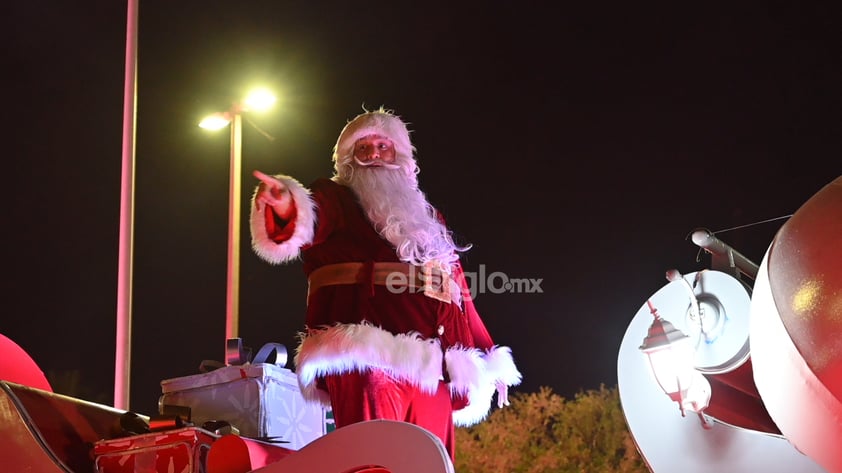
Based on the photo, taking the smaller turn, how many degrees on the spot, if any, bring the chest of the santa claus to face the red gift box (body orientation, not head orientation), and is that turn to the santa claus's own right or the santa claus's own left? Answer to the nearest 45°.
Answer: approximately 90° to the santa claus's own right

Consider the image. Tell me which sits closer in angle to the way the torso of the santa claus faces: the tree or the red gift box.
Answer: the red gift box

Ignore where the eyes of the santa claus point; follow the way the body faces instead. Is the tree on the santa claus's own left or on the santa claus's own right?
on the santa claus's own left

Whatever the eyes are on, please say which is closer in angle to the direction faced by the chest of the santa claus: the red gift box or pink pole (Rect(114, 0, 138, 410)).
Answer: the red gift box

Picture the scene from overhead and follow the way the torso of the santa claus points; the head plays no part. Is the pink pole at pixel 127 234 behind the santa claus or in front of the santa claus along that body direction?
behind

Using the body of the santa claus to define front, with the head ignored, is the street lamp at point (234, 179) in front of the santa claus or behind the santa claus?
behind

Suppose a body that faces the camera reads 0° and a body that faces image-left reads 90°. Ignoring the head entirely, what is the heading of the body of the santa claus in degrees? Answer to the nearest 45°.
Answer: approximately 315°
